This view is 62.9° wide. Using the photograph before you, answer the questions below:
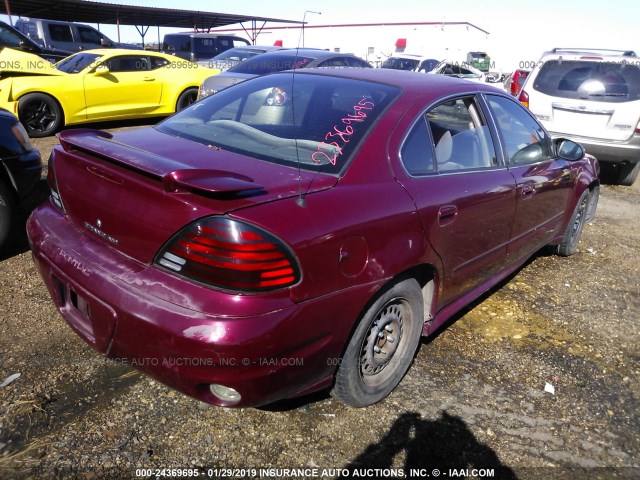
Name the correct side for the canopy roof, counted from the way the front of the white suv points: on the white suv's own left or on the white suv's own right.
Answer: on the white suv's own left

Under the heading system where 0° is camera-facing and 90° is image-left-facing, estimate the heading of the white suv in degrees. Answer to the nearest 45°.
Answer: approximately 180°

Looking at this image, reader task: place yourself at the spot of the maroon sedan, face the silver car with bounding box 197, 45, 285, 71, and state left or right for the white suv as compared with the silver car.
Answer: right

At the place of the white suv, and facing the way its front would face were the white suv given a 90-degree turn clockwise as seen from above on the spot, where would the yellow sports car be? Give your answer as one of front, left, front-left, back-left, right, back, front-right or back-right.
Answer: back

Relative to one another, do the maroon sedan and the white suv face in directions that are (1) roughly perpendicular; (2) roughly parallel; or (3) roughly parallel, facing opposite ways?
roughly parallel

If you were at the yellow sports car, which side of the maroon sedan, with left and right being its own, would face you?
left

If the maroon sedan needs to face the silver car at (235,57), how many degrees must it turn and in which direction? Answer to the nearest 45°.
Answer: approximately 45° to its left

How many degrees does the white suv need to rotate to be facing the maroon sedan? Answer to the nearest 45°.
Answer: approximately 180°

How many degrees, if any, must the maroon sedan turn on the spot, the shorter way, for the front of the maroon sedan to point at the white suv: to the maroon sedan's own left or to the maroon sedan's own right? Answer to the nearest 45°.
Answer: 0° — it already faces it

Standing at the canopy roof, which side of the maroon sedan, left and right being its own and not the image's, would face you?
left

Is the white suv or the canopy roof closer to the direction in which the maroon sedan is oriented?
the white suv

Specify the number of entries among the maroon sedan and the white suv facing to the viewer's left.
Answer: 0

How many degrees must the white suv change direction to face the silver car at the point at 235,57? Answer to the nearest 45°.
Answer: approximately 90° to its left

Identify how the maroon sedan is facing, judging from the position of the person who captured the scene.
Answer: facing away from the viewer and to the right of the viewer
